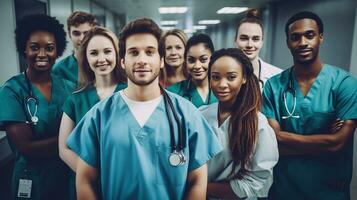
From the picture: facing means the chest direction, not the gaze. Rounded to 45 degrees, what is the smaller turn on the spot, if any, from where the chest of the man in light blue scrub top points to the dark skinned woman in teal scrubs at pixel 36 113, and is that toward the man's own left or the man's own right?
approximately 135° to the man's own right

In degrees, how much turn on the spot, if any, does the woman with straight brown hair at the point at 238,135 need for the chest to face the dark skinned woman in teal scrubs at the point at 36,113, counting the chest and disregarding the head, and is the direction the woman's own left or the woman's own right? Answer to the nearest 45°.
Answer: approximately 45° to the woman's own right

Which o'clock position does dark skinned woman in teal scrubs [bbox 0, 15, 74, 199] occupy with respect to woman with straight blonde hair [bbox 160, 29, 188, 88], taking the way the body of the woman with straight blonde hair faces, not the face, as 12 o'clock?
The dark skinned woman in teal scrubs is roughly at 2 o'clock from the woman with straight blonde hair.

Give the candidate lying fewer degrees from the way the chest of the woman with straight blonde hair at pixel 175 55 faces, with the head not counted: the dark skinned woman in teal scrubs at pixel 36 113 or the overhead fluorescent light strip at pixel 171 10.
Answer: the dark skinned woman in teal scrubs

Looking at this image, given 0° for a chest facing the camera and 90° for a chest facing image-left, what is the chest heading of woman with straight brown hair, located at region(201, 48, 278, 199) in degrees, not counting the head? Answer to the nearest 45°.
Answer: approximately 45°

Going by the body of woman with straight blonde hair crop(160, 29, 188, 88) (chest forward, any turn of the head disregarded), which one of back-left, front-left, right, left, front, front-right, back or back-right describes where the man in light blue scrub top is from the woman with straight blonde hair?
front

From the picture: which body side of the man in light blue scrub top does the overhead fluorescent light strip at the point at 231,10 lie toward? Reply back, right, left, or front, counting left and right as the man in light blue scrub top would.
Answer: back

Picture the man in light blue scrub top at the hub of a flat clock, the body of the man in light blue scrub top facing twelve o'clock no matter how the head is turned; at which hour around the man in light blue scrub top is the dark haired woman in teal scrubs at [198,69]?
The dark haired woman in teal scrubs is roughly at 7 o'clock from the man in light blue scrub top.

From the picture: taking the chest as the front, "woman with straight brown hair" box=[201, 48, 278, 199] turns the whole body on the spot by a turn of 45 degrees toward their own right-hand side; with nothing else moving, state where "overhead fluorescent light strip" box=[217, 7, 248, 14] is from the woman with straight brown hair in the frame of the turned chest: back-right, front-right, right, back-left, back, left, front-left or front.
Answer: right

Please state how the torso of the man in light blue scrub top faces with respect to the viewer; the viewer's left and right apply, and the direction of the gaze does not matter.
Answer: facing the viewer

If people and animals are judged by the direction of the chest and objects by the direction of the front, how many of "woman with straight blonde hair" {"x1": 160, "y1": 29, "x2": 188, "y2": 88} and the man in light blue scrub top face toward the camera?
2

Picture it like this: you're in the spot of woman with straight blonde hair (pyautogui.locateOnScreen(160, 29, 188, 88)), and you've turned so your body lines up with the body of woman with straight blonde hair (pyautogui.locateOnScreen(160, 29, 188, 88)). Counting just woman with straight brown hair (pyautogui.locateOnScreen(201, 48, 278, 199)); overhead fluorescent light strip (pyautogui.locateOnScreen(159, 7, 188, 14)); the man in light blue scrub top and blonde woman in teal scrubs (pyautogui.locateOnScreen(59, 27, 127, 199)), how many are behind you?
1
